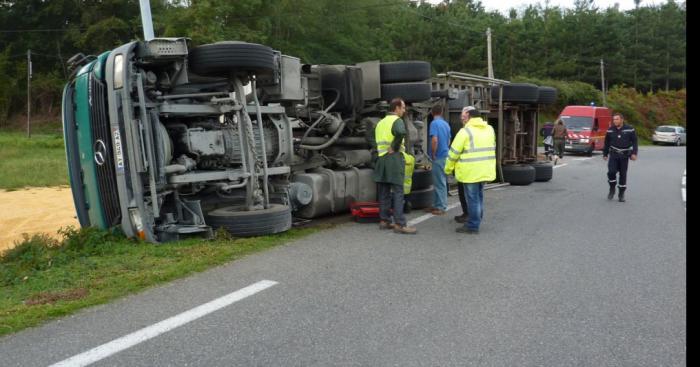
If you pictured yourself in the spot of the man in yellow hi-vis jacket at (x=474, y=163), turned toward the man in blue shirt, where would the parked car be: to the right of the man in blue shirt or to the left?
right

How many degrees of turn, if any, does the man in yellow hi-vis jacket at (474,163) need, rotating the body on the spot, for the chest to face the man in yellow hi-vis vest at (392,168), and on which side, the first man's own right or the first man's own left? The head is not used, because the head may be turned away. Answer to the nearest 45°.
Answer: approximately 45° to the first man's own left

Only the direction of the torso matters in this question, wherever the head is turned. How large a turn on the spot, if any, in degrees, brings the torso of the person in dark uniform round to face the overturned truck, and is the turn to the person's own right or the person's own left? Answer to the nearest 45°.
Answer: approximately 45° to the person's own right

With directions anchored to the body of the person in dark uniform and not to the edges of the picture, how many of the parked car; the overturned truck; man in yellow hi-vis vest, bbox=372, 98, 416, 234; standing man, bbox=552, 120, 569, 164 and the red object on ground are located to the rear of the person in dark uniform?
2

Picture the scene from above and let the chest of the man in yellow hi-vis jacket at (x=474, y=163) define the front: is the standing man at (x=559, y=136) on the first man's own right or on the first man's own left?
on the first man's own right

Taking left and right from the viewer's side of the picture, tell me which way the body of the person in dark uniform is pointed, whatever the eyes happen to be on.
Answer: facing the viewer

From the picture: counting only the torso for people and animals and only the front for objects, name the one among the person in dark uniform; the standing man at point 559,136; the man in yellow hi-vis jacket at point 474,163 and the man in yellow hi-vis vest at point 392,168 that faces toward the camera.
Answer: the person in dark uniform

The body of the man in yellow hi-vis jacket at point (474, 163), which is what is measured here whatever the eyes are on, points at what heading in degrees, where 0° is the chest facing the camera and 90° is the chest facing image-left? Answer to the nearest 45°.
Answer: approximately 135°

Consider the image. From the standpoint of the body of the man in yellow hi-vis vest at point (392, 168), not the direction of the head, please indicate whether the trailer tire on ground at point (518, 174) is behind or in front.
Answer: in front

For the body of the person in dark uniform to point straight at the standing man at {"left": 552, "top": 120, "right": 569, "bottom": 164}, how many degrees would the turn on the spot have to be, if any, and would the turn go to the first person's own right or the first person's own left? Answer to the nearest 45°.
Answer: approximately 180°

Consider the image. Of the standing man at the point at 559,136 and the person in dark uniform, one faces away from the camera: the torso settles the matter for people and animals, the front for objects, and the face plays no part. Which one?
the standing man
